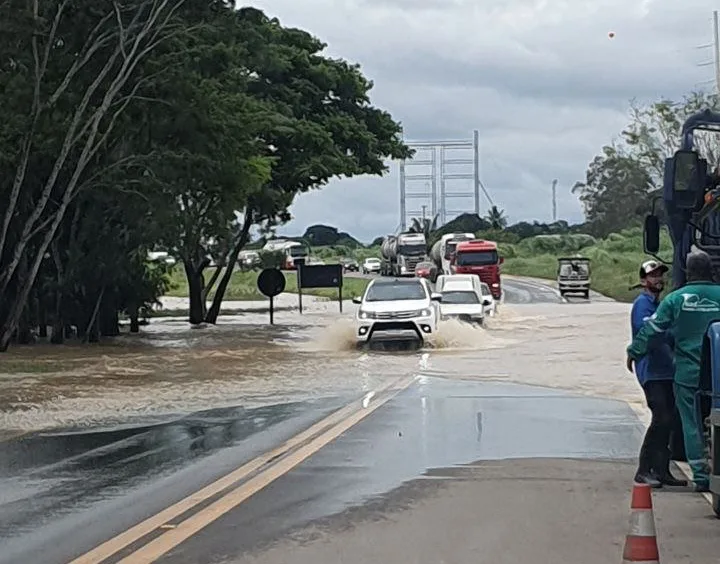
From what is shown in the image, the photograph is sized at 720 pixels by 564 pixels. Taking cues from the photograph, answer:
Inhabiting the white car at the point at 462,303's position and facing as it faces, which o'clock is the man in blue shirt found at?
The man in blue shirt is roughly at 12 o'clock from the white car.

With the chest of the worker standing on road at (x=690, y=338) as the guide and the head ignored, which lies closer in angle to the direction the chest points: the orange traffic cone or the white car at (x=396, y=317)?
the white car

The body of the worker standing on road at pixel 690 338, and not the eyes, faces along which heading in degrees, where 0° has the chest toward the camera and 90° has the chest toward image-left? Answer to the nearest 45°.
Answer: approximately 180°

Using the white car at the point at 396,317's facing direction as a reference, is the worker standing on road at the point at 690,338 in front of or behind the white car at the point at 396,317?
in front
